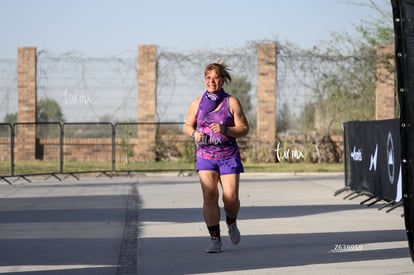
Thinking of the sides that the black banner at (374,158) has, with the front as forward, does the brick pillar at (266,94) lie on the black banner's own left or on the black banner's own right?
on the black banner's own right

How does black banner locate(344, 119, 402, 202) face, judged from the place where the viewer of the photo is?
facing the viewer and to the left of the viewer

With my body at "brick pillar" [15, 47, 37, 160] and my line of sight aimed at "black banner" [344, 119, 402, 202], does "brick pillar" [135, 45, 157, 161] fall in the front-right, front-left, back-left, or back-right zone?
front-left

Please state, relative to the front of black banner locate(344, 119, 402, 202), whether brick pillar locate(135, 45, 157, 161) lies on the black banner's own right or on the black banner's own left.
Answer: on the black banner's own right

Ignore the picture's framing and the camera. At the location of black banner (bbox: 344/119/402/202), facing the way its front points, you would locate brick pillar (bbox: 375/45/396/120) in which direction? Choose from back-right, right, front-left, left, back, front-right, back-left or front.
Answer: back-right

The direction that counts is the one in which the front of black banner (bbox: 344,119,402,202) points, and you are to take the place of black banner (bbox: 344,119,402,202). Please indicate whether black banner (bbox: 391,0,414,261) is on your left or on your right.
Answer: on your left

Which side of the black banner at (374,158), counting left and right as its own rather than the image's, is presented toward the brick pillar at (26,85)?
right
